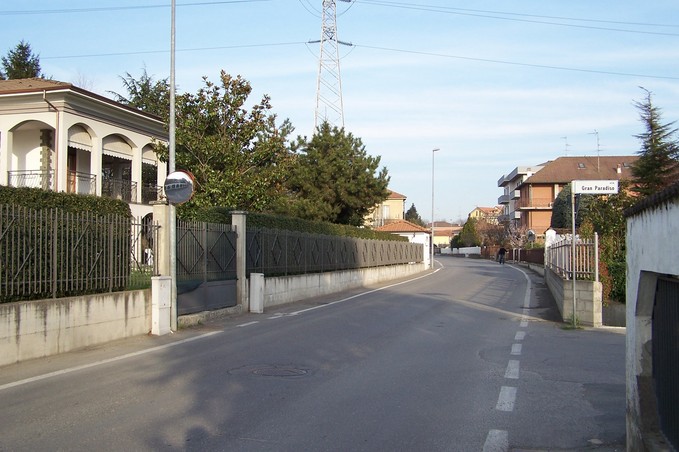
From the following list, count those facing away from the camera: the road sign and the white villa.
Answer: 0

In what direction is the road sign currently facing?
toward the camera

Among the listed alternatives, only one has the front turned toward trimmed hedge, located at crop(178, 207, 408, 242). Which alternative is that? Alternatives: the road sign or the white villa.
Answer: the white villa

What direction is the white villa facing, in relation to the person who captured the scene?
facing the viewer and to the right of the viewer

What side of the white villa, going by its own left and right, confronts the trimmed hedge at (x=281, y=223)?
front

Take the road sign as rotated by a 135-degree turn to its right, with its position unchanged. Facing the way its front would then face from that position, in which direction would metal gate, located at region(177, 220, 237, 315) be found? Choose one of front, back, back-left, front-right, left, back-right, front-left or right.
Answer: front-left

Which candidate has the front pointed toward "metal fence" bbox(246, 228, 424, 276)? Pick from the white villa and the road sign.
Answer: the white villa

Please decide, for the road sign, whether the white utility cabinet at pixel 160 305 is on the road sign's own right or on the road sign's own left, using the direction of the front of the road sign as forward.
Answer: on the road sign's own right

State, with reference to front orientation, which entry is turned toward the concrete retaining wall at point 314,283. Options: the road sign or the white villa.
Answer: the white villa

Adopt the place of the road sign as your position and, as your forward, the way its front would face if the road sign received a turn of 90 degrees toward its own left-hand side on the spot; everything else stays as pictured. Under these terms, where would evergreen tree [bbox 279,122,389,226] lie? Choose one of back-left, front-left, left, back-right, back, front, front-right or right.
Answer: back-left

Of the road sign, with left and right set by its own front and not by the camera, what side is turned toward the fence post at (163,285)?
right

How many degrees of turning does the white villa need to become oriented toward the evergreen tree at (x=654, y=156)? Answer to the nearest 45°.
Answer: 0° — it already faces it

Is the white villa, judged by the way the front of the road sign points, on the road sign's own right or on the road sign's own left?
on the road sign's own right

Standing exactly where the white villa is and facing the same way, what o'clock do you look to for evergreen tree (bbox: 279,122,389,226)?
The evergreen tree is roughly at 10 o'clock from the white villa.
